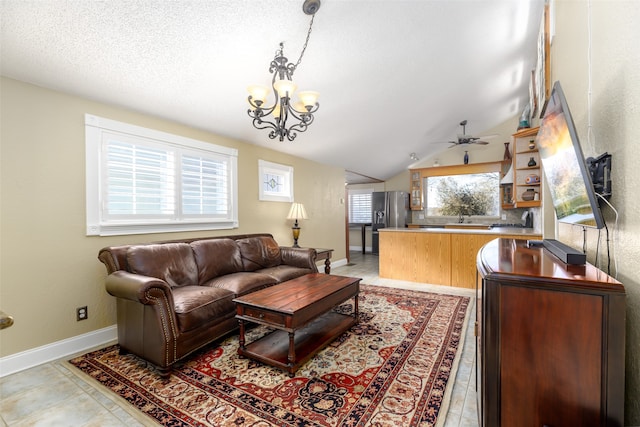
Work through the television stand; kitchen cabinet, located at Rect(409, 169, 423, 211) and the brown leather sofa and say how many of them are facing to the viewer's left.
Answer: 1

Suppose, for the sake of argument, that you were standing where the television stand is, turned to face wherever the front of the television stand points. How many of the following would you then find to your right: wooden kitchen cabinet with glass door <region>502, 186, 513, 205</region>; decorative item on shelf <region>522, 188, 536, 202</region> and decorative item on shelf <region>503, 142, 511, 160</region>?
3

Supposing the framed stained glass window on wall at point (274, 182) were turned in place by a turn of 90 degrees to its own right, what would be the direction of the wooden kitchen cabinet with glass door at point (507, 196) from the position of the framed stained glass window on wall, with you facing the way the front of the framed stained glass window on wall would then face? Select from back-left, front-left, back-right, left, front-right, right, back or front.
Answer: back-left

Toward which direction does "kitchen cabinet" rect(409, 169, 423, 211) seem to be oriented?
toward the camera

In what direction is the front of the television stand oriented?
to the viewer's left

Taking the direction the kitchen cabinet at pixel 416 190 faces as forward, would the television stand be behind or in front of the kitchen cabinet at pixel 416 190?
in front

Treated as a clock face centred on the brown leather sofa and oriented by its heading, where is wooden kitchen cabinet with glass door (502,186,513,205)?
The wooden kitchen cabinet with glass door is roughly at 10 o'clock from the brown leather sofa.

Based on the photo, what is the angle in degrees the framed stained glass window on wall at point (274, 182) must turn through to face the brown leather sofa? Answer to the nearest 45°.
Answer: approximately 45° to its right

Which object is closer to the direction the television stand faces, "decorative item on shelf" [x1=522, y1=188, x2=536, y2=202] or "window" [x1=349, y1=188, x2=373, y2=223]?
the window

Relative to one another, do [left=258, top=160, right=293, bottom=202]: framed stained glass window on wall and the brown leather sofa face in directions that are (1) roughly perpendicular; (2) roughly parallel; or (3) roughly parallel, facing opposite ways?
roughly parallel

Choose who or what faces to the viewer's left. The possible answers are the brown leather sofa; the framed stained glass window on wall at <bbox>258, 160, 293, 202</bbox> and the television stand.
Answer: the television stand

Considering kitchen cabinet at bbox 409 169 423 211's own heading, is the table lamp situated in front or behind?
in front

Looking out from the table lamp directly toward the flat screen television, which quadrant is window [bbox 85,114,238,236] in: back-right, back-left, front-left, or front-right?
front-right

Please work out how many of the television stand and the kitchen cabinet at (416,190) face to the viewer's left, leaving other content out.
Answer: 1

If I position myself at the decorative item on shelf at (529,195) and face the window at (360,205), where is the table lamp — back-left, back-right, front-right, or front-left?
front-left

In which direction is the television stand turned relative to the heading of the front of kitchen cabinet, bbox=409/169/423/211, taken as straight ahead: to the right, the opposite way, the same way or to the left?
to the right
